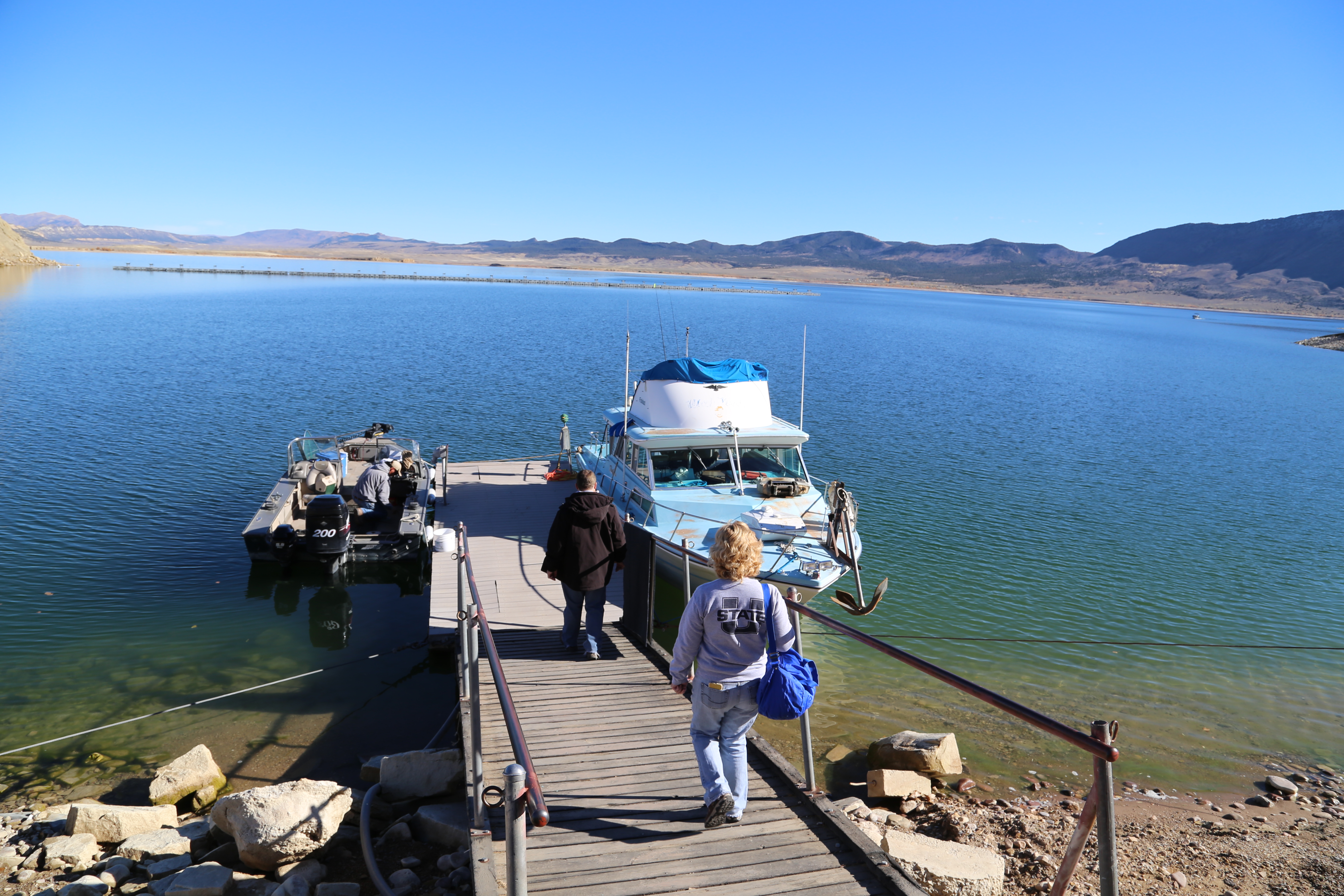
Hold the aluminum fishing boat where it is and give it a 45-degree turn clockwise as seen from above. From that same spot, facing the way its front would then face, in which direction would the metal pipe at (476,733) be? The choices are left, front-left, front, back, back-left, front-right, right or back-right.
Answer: back-right

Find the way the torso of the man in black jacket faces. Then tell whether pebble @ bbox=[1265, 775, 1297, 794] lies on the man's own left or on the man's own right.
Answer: on the man's own right

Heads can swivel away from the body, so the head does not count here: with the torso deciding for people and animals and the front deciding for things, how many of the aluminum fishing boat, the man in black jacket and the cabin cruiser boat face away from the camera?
2

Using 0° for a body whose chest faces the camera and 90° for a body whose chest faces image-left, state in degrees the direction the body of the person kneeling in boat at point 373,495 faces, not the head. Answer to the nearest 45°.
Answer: approximately 225°

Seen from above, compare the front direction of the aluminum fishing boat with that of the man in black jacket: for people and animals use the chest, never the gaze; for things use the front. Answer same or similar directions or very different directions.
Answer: same or similar directions

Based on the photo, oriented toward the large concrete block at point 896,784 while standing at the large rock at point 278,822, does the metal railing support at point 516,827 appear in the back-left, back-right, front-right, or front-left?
front-right

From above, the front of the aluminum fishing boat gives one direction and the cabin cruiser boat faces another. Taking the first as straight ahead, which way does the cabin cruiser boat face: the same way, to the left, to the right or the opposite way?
the opposite way

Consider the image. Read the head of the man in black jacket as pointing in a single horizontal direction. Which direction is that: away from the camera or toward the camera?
away from the camera

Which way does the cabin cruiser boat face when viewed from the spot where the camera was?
facing the viewer and to the right of the viewer

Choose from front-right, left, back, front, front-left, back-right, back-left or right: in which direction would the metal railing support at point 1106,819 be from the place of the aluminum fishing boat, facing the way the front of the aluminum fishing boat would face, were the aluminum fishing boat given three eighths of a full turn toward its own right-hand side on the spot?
front-right

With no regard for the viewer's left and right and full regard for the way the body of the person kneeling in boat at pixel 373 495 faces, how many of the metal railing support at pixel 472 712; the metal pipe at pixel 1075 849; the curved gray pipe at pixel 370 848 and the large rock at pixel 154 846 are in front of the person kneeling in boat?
0

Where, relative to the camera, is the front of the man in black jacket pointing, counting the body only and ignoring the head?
away from the camera

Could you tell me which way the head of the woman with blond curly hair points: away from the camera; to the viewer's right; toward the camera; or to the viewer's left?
away from the camera

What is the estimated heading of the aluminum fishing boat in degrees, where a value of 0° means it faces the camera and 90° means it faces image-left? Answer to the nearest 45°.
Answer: approximately 180°

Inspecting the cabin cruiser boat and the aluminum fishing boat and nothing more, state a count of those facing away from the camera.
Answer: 1

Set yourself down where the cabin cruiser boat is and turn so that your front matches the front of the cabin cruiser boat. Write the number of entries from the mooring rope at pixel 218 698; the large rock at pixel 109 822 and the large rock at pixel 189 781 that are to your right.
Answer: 3
